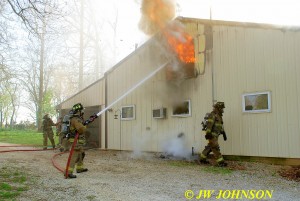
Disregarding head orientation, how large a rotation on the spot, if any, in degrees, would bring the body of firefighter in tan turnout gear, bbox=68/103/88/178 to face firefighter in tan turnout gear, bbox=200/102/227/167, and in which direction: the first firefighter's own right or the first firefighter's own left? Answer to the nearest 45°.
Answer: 0° — they already face them

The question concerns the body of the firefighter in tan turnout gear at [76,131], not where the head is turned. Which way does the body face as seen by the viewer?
to the viewer's right

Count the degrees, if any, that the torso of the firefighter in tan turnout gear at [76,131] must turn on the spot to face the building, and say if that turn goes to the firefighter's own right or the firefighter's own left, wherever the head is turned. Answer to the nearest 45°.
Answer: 0° — they already face it

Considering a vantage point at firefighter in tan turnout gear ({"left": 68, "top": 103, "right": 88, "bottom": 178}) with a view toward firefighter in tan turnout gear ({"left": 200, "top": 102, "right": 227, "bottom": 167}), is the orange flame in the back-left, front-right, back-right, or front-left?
front-left

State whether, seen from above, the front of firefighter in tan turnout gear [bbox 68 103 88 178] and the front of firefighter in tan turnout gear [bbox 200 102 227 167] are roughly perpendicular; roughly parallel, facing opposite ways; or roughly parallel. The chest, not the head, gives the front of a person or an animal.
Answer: roughly parallel

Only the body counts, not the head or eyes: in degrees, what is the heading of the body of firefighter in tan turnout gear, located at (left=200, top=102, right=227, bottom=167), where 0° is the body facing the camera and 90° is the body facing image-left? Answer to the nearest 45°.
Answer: approximately 270°
